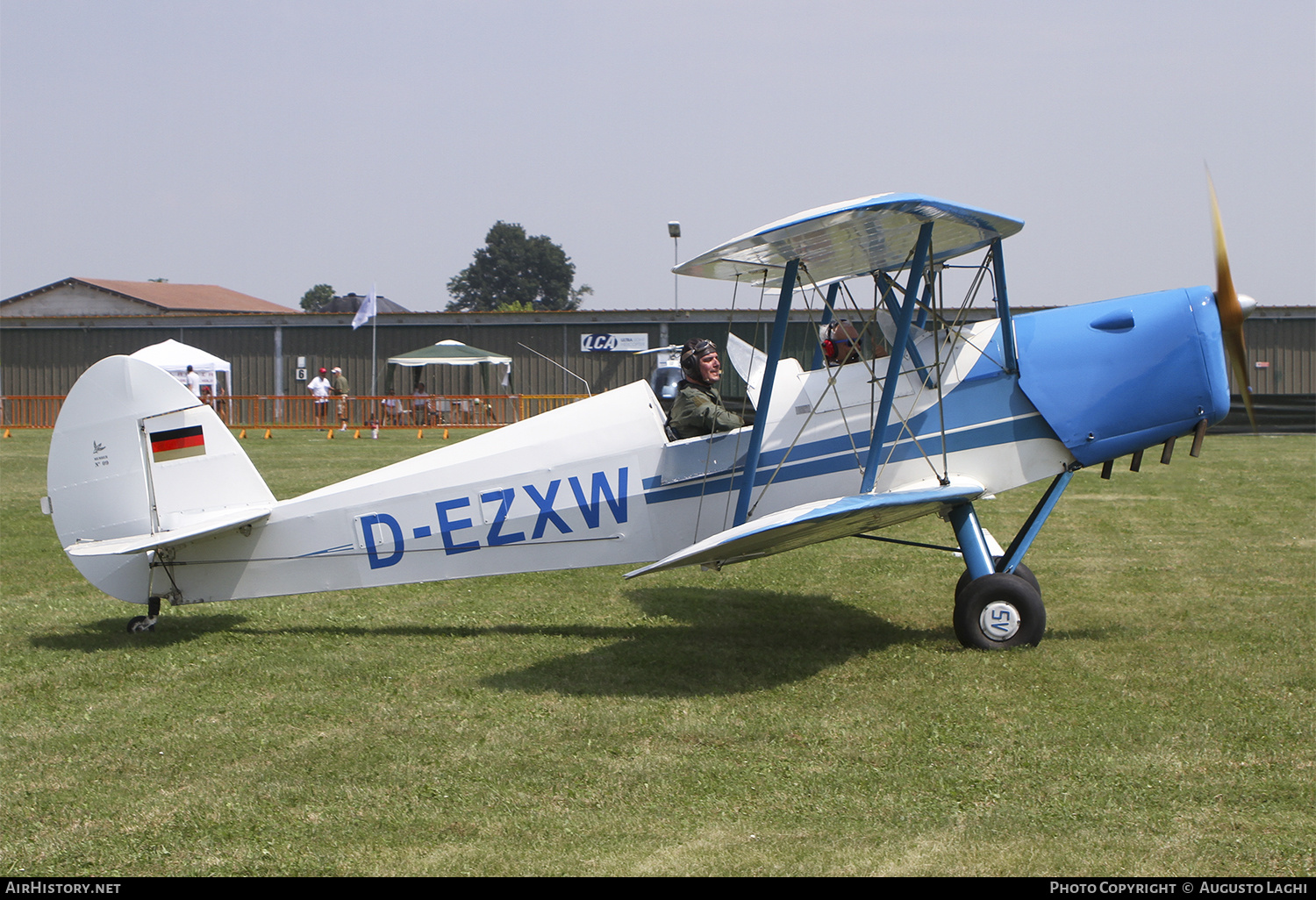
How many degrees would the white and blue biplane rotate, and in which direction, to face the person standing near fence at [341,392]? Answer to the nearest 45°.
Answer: approximately 90° to its left

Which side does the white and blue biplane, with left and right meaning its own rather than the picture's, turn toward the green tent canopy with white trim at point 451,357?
left

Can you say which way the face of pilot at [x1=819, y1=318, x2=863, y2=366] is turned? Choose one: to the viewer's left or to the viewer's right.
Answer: to the viewer's right

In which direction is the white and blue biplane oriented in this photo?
to the viewer's right

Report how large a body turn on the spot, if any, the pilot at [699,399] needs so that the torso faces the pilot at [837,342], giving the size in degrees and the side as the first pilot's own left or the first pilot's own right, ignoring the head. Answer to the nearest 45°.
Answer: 0° — they already face them

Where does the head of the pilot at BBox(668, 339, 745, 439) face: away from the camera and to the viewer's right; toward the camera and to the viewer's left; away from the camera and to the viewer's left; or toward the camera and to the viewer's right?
toward the camera and to the viewer's right

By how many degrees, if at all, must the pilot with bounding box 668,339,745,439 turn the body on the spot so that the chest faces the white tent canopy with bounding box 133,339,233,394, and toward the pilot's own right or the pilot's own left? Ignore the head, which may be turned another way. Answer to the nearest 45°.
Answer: approximately 135° to the pilot's own left

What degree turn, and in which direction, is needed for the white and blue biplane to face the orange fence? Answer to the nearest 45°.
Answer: approximately 90° to its left

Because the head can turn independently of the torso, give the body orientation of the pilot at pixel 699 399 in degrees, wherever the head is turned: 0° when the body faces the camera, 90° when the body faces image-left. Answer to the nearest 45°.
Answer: approximately 270°

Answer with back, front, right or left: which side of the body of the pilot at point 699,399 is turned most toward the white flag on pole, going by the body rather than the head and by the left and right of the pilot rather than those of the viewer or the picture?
left

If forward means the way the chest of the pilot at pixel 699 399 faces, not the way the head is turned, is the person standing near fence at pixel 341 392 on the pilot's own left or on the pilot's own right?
on the pilot's own left

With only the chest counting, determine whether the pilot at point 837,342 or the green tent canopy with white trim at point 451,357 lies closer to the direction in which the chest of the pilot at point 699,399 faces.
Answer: the pilot
